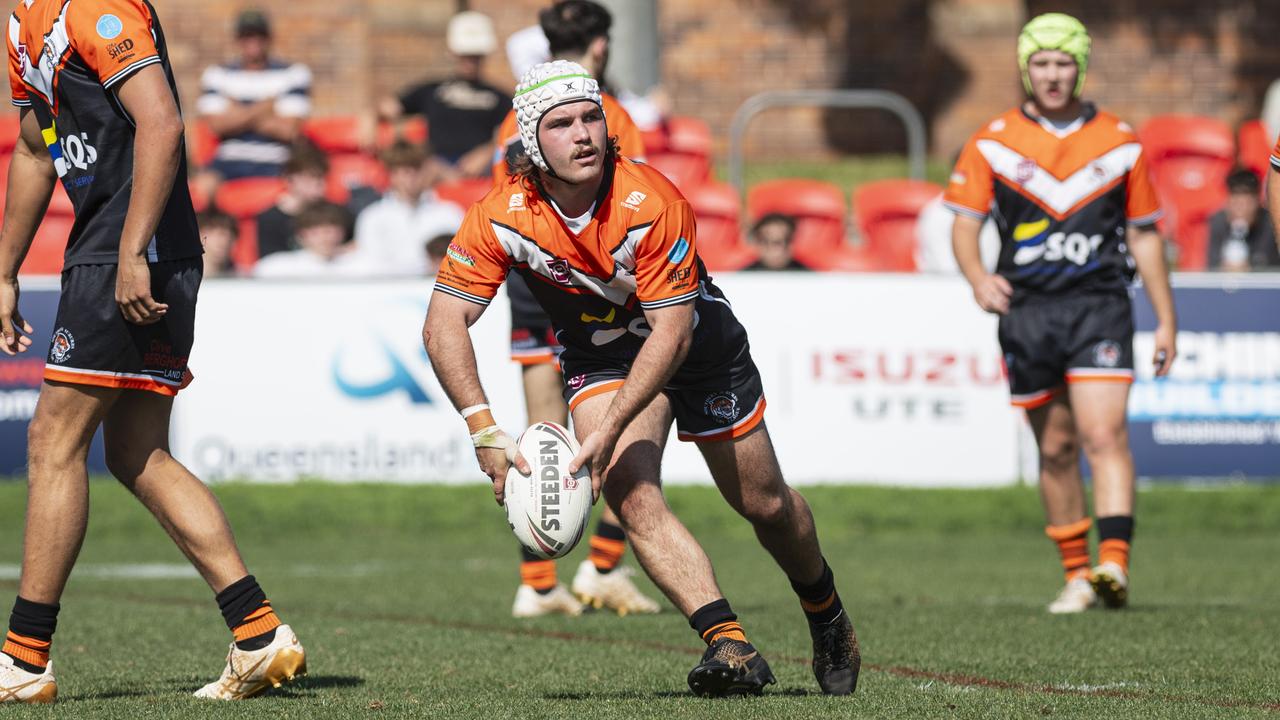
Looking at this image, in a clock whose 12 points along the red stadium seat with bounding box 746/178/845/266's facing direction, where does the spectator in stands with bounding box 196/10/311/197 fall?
The spectator in stands is roughly at 3 o'clock from the red stadium seat.

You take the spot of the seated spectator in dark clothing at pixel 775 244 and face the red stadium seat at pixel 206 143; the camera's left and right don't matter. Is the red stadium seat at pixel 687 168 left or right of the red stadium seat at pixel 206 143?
right

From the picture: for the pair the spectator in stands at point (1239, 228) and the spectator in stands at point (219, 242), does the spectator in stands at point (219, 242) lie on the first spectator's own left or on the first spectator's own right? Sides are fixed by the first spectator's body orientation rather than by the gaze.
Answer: on the first spectator's own right

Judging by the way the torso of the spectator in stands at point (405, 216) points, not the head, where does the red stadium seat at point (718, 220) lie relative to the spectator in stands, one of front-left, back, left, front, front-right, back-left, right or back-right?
left

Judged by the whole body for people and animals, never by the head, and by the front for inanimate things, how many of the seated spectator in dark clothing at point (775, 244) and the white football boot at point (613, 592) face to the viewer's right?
1

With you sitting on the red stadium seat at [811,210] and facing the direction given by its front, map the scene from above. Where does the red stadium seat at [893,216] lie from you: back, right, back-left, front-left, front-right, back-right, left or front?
left

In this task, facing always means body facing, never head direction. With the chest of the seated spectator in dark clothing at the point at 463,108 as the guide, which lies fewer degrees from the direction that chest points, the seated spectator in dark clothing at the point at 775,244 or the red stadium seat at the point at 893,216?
the seated spectator in dark clothing
